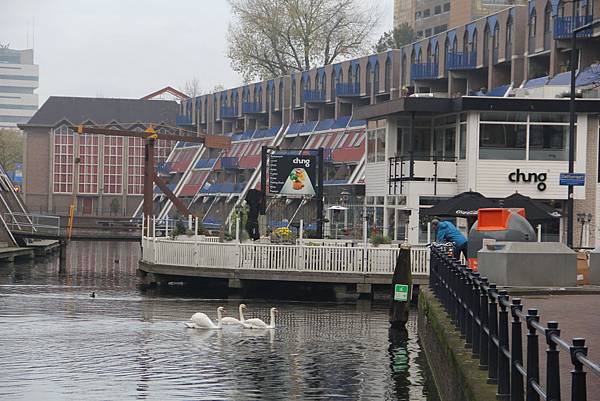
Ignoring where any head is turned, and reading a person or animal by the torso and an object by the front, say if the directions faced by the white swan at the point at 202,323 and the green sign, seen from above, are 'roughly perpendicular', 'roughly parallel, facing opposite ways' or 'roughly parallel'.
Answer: roughly perpendicular

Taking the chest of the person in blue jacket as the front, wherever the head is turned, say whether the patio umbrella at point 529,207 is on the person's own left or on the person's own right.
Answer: on the person's own right

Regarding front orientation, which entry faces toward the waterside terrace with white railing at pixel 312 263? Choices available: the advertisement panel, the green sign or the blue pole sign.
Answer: the advertisement panel

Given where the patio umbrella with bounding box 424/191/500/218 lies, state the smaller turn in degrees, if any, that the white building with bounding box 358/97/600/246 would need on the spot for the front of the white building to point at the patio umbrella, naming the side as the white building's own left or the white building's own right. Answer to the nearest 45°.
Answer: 0° — it already faces it

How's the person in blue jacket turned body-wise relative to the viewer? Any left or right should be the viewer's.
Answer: facing to the left of the viewer

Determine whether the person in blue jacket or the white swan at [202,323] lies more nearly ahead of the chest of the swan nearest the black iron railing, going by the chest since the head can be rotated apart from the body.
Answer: the person in blue jacket

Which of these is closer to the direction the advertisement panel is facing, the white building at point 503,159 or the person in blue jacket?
the person in blue jacket
